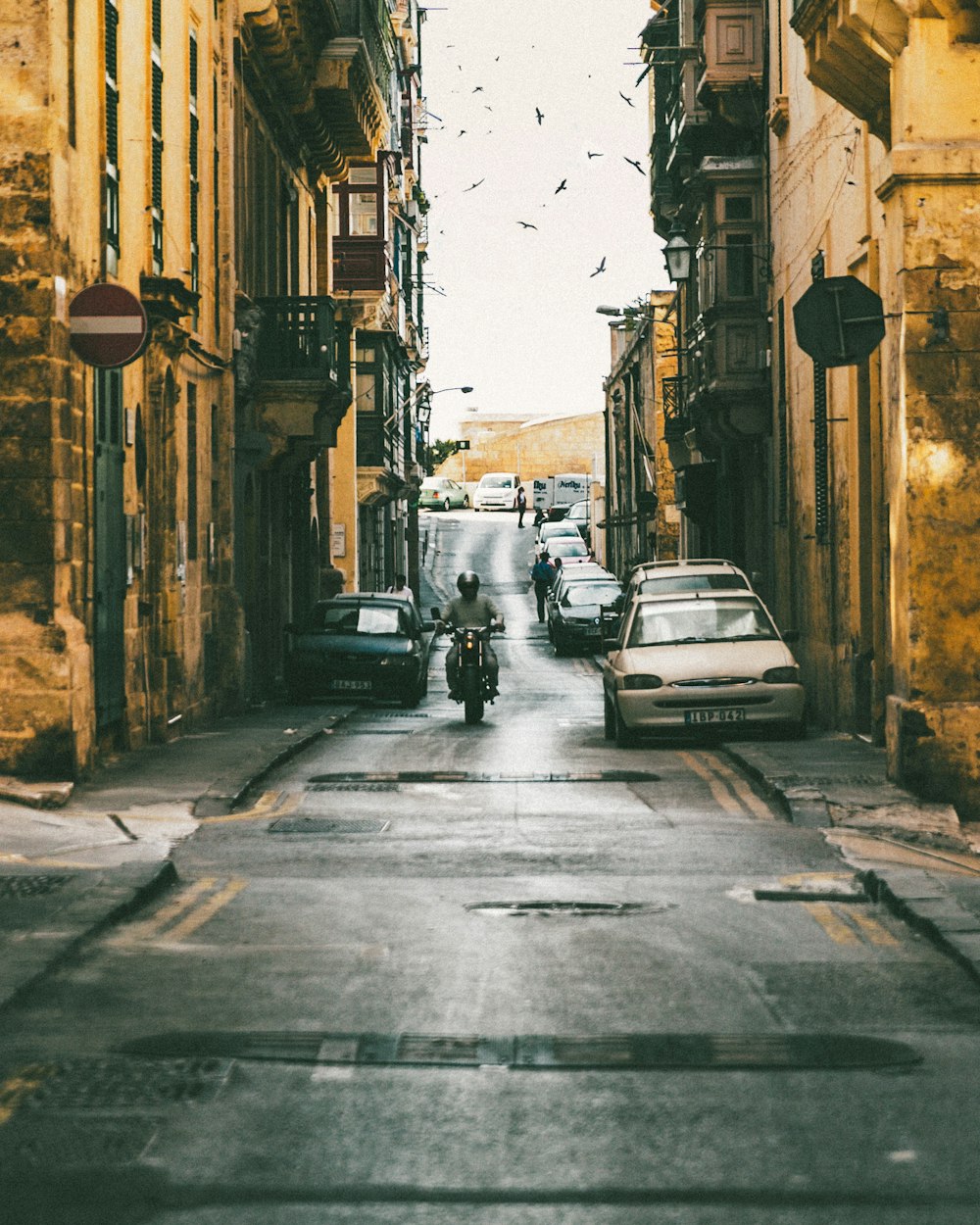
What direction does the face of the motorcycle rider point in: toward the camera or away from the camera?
toward the camera

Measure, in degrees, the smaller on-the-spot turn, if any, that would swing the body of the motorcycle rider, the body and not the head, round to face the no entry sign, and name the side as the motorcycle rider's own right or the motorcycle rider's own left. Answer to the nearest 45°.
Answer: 0° — they already face it

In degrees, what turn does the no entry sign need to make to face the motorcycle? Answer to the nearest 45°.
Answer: approximately 135° to its left

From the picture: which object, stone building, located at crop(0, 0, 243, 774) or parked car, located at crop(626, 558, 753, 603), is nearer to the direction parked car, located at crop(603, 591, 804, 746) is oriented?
the stone building

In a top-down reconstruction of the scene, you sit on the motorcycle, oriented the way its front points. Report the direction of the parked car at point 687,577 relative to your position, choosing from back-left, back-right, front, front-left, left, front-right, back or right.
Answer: back-left

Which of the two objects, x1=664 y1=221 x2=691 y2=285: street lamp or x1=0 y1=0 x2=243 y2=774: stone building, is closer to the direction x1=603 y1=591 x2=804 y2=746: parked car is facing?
the stone building

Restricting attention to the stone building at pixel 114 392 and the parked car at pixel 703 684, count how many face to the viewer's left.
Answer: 0

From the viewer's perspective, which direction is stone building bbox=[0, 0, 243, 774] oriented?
to the viewer's right

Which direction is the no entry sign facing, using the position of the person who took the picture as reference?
facing the viewer

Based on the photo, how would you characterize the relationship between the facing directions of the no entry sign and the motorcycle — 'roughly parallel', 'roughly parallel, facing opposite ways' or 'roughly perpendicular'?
roughly parallel
